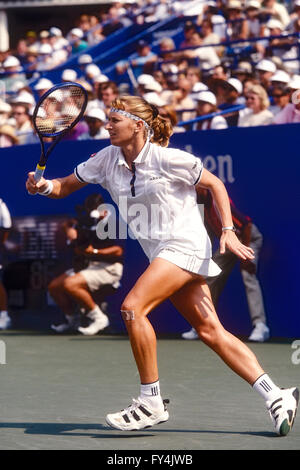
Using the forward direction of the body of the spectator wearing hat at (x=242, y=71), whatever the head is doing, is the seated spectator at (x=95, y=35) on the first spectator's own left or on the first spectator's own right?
on the first spectator's own right

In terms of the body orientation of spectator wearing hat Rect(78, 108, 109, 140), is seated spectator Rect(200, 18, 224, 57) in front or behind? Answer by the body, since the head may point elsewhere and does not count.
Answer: behind

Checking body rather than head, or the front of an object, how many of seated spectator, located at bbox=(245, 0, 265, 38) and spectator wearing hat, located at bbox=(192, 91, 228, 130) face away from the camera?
0

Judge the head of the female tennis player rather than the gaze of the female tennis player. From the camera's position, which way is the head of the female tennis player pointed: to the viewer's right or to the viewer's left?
to the viewer's left

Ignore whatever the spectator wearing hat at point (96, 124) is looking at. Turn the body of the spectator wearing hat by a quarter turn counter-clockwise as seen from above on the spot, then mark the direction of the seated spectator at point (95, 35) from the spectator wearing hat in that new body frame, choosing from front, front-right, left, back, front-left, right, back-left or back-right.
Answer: back-left

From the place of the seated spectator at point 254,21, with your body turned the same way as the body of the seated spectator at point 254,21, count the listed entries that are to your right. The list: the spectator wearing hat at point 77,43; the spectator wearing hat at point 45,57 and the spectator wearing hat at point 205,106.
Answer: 2

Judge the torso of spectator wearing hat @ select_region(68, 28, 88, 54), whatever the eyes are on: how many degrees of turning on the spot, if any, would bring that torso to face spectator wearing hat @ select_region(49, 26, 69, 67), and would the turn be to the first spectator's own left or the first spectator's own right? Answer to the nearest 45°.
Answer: approximately 45° to the first spectator's own right

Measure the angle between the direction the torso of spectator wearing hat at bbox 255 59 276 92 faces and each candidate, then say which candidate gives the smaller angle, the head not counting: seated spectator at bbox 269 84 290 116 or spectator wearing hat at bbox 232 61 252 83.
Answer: the seated spectator

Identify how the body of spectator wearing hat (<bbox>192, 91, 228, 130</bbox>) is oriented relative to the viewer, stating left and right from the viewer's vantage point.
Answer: facing the viewer and to the left of the viewer
